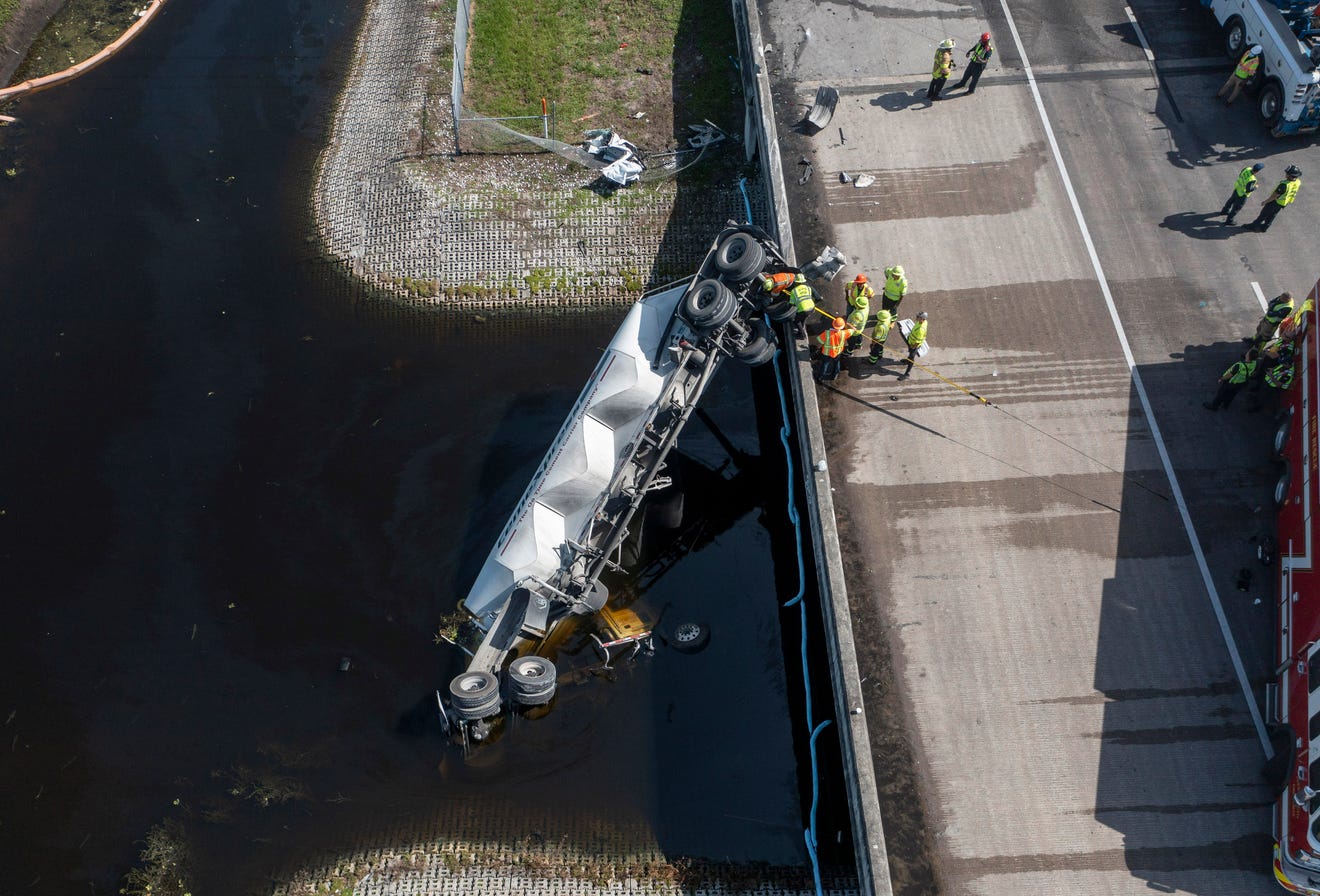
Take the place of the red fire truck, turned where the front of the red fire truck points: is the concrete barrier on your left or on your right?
on your right

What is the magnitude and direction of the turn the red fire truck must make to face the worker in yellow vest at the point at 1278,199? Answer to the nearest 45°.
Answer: approximately 180°

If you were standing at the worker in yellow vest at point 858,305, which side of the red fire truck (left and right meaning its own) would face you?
right

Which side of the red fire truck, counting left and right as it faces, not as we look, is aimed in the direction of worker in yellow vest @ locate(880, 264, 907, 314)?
right

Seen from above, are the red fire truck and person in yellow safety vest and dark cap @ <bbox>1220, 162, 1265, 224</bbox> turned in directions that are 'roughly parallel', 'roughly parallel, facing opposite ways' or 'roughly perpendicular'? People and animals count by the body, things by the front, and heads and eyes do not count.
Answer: roughly perpendicular

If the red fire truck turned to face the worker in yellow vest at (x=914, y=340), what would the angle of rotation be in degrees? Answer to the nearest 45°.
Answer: approximately 90° to its right

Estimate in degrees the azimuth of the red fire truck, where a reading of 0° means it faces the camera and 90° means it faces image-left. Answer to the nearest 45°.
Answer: approximately 0°

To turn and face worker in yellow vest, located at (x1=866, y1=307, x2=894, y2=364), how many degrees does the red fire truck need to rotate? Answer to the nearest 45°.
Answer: approximately 90° to its right
